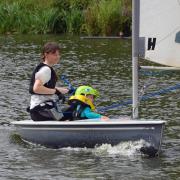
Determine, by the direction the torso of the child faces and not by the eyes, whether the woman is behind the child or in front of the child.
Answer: behind

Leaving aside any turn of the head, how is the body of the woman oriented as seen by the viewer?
to the viewer's right

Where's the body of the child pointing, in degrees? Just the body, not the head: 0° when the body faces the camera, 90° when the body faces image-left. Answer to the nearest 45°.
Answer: approximately 270°

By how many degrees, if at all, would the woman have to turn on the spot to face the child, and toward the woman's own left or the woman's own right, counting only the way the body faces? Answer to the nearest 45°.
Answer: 0° — they already face them

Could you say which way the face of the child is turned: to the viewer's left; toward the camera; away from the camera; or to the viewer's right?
to the viewer's right
